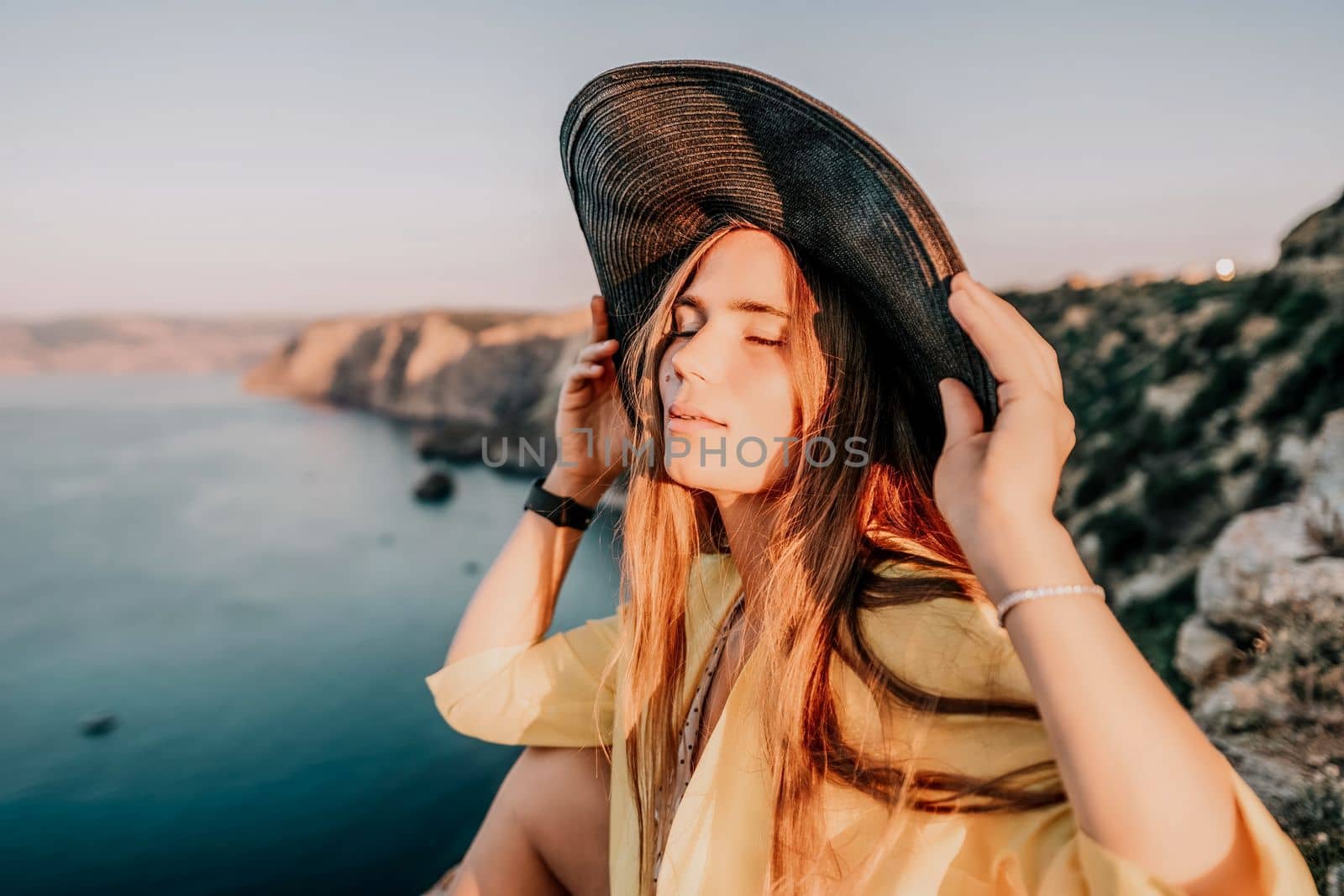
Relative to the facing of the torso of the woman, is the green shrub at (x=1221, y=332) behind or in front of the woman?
behind

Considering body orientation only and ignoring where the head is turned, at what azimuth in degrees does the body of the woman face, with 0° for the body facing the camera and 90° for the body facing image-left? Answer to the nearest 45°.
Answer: approximately 45°

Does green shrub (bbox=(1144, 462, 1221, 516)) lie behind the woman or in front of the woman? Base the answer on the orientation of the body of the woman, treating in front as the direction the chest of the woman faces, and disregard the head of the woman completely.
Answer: behind

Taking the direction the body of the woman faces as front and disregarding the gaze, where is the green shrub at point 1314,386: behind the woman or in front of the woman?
behind

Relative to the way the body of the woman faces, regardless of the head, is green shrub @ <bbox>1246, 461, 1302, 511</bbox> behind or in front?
behind
